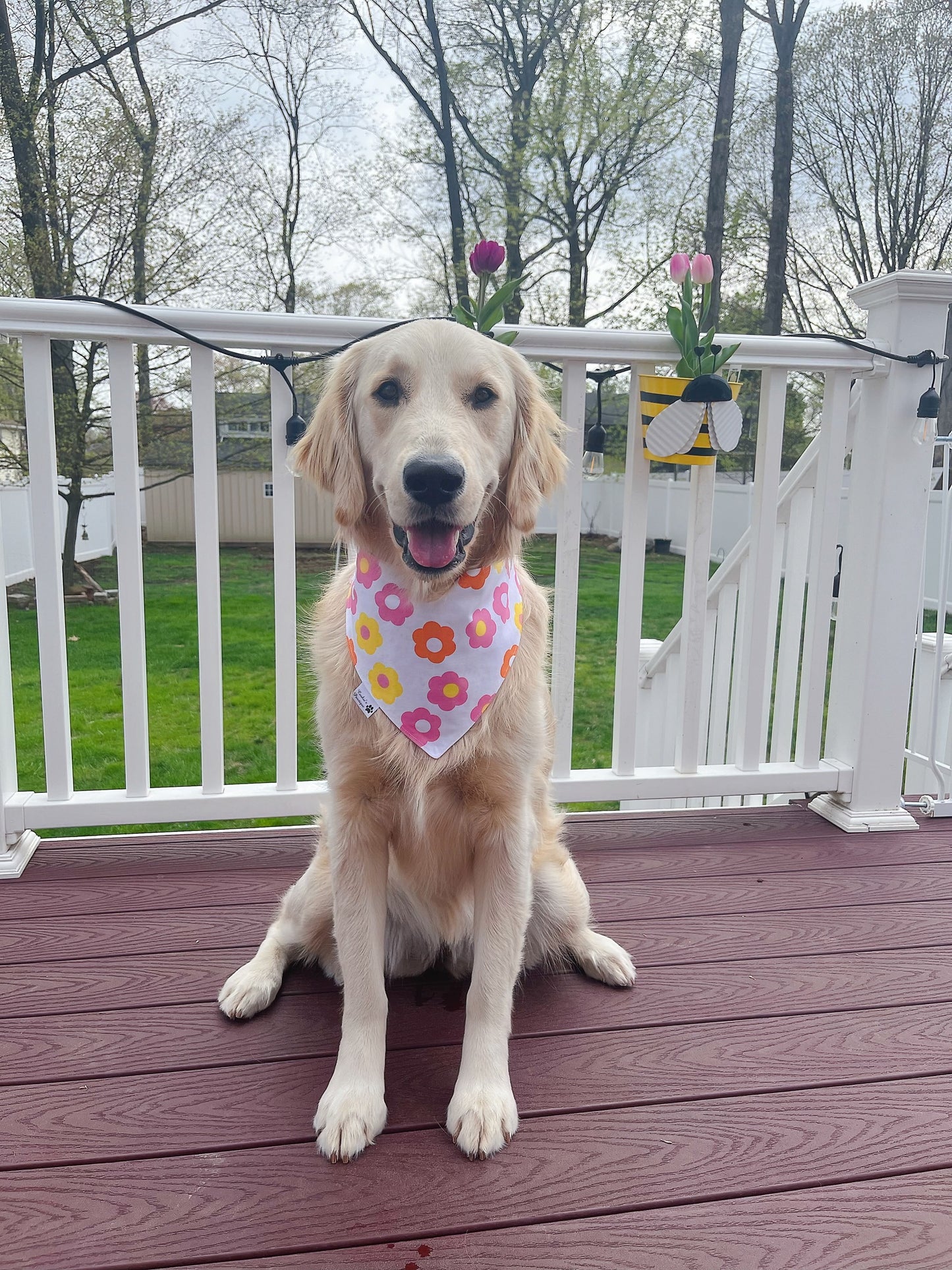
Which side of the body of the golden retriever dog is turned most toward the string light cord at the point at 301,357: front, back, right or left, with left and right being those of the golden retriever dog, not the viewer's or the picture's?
back

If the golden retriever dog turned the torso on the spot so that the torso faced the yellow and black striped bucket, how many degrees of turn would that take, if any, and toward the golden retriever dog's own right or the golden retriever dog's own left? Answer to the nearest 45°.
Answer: approximately 135° to the golden retriever dog's own left

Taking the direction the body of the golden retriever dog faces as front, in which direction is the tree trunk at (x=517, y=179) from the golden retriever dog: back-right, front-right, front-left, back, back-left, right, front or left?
back

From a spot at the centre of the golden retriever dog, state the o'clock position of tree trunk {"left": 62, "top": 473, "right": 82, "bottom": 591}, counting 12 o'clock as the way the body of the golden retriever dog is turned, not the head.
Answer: The tree trunk is roughly at 5 o'clock from the golden retriever dog.

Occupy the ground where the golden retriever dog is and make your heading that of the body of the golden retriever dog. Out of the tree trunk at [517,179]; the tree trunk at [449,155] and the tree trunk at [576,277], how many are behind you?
3

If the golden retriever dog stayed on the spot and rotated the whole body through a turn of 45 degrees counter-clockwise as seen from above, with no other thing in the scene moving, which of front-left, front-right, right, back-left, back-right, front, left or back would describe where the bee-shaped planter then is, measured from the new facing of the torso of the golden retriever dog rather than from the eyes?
left

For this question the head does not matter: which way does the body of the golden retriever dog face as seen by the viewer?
toward the camera

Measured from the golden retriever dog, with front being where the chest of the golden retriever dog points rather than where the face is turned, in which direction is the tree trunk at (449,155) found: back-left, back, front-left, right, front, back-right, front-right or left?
back

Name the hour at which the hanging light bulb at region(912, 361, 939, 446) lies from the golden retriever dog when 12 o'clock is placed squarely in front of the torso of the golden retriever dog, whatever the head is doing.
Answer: The hanging light bulb is roughly at 8 o'clock from the golden retriever dog.

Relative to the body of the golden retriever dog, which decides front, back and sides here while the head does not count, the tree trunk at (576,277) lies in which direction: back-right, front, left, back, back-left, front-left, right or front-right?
back

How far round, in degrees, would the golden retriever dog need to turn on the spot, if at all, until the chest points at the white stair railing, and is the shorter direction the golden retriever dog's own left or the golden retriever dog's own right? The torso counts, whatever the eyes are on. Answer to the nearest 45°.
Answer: approximately 135° to the golden retriever dog's own left

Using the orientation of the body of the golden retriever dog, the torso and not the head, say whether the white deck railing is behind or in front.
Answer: behind

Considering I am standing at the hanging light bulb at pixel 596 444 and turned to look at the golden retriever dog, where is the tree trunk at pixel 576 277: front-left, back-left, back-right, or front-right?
back-right
